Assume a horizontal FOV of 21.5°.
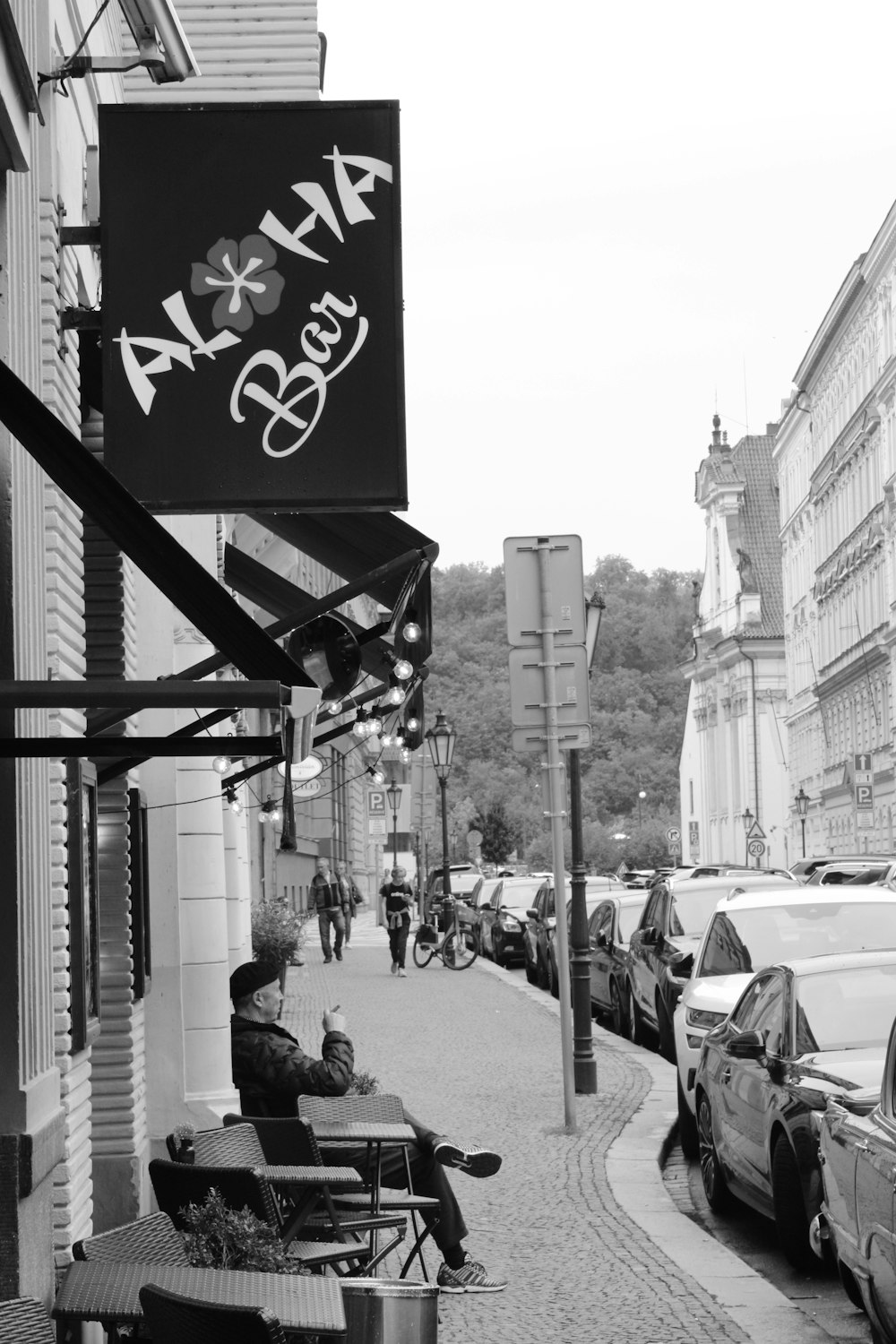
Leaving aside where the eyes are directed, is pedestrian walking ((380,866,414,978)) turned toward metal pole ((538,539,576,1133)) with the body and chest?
yes

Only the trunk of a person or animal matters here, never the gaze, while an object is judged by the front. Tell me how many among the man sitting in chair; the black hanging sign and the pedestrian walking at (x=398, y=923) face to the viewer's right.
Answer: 1

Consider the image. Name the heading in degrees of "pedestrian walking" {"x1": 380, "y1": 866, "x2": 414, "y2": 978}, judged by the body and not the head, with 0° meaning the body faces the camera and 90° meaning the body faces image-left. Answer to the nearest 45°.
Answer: approximately 0°

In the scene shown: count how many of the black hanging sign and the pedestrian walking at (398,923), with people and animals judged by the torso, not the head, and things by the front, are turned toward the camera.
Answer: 2

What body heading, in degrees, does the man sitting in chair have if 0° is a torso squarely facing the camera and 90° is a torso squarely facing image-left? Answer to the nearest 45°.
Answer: approximately 270°

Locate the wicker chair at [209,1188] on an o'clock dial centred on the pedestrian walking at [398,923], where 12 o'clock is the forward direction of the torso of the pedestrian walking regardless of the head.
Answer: The wicker chair is roughly at 12 o'clock from the pedestrian walking.

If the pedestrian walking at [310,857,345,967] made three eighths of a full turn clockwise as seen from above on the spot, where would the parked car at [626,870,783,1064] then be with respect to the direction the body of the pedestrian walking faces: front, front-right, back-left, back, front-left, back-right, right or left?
back-left

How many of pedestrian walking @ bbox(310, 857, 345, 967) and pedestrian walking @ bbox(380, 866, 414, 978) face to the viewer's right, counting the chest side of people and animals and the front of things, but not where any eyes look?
0

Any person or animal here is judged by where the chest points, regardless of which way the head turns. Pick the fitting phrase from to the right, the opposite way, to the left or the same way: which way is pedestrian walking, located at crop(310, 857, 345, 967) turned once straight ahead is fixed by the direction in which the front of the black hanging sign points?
the same way

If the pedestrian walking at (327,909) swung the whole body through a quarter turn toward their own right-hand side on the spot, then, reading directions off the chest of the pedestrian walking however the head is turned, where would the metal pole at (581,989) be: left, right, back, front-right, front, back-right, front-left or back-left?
left

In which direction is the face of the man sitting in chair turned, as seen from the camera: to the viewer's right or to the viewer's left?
to the viewer's right

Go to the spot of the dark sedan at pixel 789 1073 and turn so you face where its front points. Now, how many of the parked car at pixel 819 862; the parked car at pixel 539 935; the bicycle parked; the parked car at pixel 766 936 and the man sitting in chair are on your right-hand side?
1

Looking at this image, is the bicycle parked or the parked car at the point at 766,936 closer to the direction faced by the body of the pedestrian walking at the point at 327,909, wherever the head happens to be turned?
the parked car

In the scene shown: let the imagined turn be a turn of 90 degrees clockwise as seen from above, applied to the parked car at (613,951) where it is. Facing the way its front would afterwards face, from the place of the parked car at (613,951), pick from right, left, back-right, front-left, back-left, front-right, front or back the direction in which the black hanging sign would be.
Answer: front-left

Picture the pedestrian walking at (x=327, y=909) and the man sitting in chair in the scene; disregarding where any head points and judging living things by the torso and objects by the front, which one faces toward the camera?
the pedestrian walking
